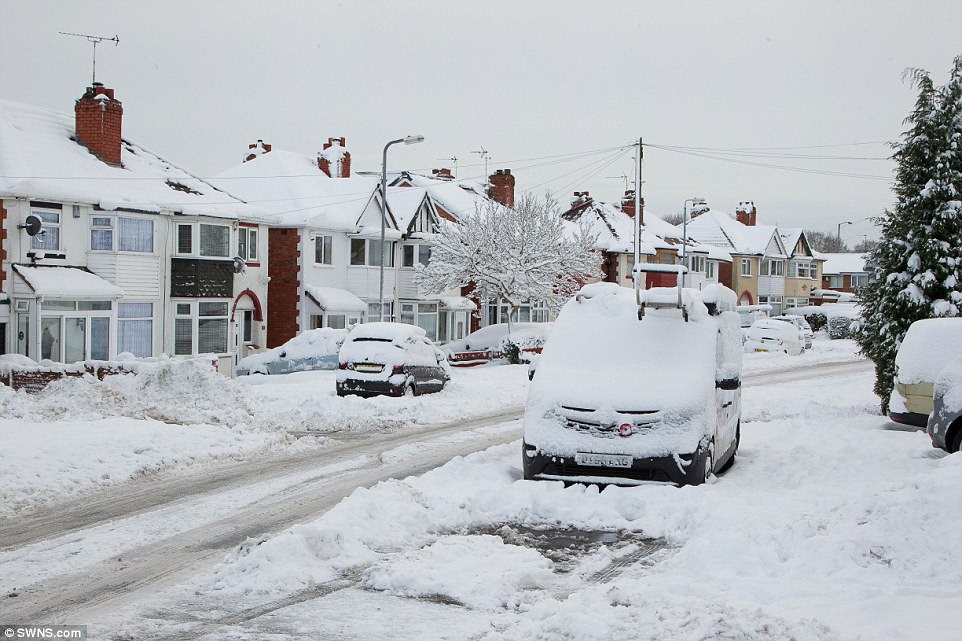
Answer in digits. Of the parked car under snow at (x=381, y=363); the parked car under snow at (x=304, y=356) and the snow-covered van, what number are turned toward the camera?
1

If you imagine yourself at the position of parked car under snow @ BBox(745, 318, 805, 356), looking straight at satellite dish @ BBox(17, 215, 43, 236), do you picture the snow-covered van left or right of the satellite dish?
left

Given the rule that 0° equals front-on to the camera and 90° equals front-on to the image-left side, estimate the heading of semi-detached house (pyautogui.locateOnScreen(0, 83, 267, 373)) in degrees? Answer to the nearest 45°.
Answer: approximately 315°

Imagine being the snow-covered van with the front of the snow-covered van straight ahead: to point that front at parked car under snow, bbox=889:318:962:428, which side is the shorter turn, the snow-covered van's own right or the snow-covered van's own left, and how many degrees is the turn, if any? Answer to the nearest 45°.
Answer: approximately 135° to the snow-covered van's own left

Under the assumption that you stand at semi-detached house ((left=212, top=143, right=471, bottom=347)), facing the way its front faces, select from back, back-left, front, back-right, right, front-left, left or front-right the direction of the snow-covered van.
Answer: front-right

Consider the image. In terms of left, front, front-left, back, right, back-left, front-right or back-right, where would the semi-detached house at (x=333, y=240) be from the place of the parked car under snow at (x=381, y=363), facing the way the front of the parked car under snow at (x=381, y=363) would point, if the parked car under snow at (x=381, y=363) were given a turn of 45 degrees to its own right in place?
left

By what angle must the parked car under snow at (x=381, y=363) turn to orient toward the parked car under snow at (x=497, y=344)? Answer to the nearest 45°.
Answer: approximately 45° to its left

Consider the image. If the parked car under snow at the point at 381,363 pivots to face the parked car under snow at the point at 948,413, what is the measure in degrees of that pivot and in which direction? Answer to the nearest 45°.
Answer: approximately 90° to its right

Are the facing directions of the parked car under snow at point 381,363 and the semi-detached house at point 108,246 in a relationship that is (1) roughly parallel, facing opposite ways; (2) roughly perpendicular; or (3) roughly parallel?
roughly perpendicular

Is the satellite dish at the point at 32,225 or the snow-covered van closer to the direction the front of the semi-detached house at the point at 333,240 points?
the snow-covered van

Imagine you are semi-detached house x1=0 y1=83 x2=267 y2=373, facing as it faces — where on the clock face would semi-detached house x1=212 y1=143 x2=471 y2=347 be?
semi-detached house x1=212 y1=143 x2=471 y2=347 is roughly at 9 o'clock from semi-detached house x1=0 y1=83 x2=267 y2=373.

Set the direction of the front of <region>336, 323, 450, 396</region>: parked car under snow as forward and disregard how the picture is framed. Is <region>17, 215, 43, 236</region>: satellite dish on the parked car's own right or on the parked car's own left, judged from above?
on the parked car's own left
